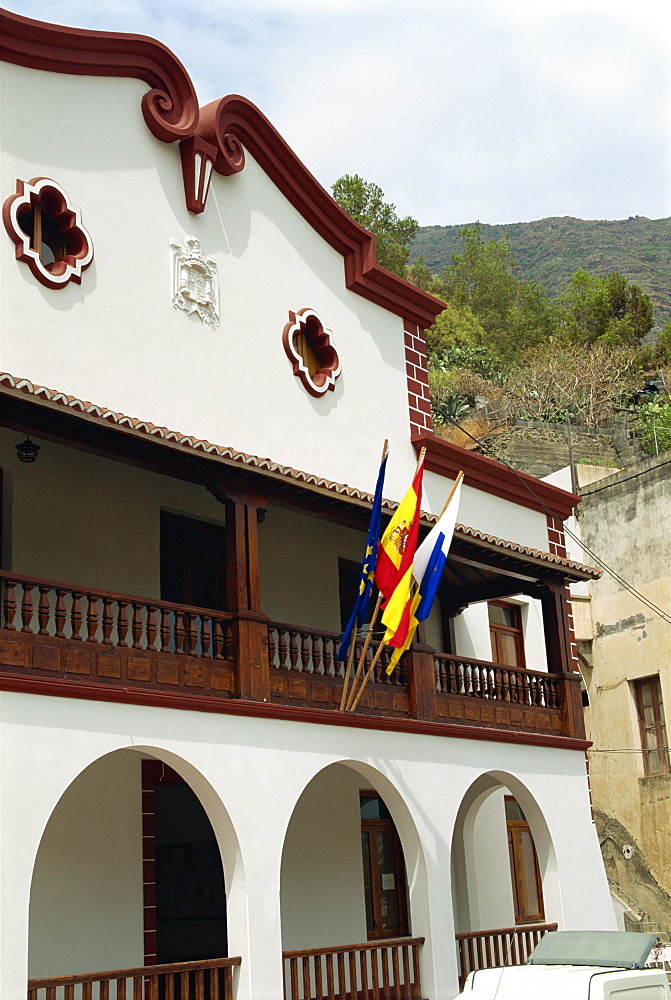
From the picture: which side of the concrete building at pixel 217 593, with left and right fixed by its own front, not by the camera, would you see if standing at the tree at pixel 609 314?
left

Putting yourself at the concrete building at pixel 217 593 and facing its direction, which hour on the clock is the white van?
The white van is roughly at 12 o'clock from the concrete building.

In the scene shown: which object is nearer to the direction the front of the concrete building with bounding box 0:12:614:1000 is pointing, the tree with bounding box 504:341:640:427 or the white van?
the white van

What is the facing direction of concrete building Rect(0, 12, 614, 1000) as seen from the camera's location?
facing the viewer and to the right of the viewer

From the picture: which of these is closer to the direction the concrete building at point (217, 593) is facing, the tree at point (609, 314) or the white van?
the white van

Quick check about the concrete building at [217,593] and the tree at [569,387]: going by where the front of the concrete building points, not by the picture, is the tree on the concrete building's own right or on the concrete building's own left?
on the concrete building's own left

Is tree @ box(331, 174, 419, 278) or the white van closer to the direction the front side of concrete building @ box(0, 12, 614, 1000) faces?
the white van

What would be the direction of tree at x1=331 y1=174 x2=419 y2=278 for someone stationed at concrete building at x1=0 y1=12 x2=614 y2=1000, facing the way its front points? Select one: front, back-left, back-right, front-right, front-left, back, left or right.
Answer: back-left
